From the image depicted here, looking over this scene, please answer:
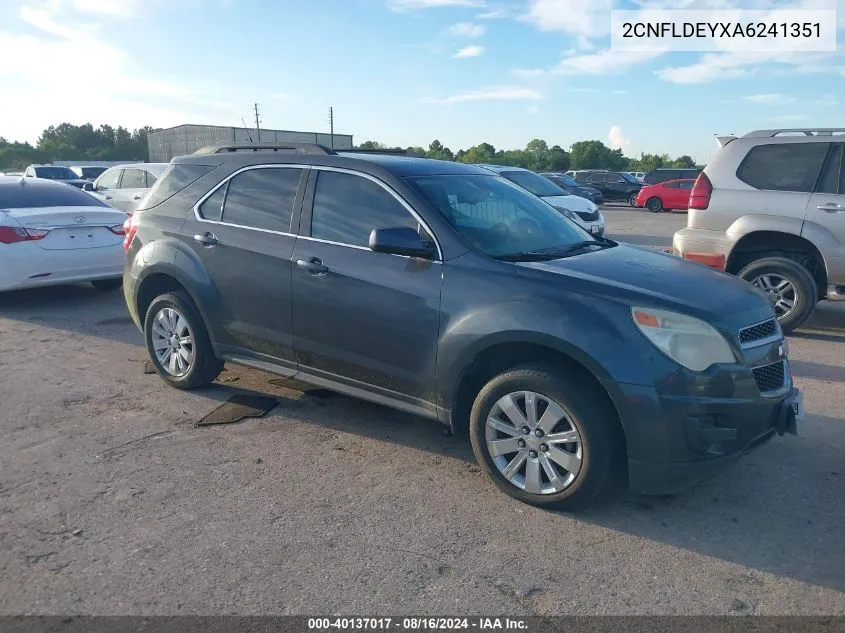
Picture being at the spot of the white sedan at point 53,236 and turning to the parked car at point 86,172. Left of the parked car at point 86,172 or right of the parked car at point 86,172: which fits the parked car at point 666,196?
right

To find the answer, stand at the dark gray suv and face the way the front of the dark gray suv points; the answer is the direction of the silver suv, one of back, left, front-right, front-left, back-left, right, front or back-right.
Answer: left

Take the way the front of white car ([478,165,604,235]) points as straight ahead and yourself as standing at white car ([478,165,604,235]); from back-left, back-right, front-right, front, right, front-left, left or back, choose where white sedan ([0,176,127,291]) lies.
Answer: right

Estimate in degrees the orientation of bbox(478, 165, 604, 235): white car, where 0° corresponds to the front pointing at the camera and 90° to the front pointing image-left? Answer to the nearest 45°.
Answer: approximately 315°

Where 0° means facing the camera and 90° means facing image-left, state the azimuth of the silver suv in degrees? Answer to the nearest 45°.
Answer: approximately 270°

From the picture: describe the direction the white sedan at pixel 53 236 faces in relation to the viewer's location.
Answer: facing away from the viewer and to the left of the viewer
